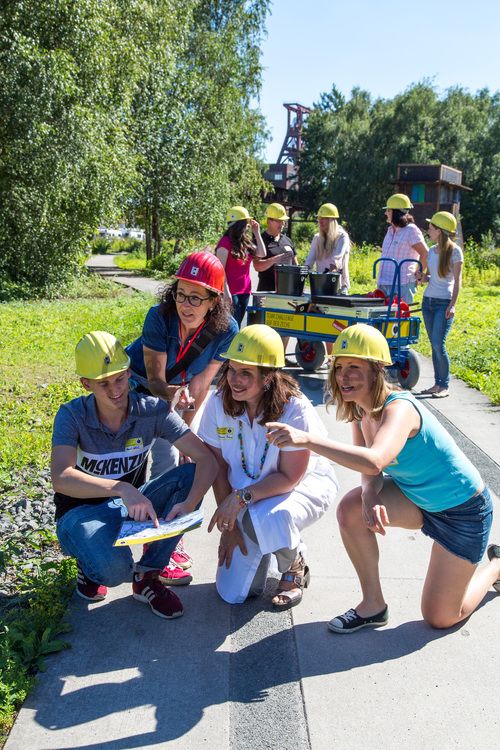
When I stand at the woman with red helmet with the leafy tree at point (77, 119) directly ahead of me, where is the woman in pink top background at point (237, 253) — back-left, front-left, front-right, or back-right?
front-right

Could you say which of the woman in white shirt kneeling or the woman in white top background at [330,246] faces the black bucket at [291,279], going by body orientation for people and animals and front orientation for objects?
the woman in white top background

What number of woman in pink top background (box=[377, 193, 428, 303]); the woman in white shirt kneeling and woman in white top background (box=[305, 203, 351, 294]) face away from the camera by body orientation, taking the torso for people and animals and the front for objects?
0

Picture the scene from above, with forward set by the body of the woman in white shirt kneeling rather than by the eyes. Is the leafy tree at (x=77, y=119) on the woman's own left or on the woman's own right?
on the woman's own right

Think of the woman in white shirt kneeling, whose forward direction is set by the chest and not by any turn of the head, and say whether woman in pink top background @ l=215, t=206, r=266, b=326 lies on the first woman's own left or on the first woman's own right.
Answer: on the first woman's own right

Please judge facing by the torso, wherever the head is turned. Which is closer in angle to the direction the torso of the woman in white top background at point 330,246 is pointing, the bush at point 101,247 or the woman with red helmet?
the woman with red helmet

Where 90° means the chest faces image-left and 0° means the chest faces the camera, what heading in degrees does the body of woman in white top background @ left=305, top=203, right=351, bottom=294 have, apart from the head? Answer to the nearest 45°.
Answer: approximately 45°

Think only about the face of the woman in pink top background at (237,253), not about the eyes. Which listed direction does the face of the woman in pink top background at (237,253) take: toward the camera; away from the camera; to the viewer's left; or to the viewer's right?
to the viewer's right

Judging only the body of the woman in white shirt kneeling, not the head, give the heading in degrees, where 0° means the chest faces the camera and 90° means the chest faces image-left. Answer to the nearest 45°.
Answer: approximately 45°

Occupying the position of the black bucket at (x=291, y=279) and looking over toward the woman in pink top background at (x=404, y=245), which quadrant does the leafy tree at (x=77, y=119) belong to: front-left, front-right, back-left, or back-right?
back-left

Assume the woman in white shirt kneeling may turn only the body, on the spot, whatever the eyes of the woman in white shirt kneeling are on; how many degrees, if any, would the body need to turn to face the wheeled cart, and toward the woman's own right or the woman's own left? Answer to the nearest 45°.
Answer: approximately 135° to the woman's own right

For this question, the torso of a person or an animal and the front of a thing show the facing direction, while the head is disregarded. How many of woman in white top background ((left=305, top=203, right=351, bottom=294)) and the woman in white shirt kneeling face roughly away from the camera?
0

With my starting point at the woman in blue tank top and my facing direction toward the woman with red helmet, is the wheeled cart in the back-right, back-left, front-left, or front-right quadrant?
front-right

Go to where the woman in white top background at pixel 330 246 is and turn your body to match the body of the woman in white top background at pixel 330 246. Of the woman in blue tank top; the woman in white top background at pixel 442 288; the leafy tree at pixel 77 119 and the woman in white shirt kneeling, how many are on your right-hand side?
1
